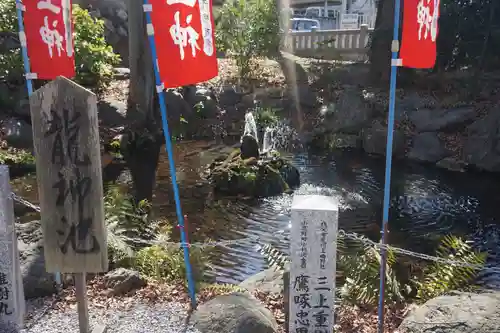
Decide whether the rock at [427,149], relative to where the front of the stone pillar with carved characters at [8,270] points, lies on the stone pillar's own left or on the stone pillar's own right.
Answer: on the stone pillar's own left

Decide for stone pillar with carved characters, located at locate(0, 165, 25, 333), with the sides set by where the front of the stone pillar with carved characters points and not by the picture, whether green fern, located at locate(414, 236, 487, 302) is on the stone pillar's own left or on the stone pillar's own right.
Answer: on the stone pillar's own left

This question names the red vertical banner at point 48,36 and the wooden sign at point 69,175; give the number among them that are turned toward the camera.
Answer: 2

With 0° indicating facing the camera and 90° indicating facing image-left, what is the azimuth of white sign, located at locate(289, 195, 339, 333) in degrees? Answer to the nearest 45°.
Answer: approximately 0°

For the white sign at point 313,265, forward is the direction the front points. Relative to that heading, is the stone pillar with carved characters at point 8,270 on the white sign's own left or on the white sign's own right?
on the white sign's own right
